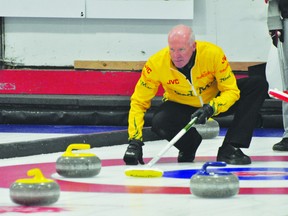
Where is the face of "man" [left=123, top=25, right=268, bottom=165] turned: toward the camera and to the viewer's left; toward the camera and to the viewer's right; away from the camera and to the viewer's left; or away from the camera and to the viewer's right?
toward the camera and to the viewer's left

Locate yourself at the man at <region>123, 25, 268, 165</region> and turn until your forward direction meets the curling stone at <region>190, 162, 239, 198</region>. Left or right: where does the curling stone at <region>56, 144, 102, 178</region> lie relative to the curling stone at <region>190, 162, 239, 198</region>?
right
